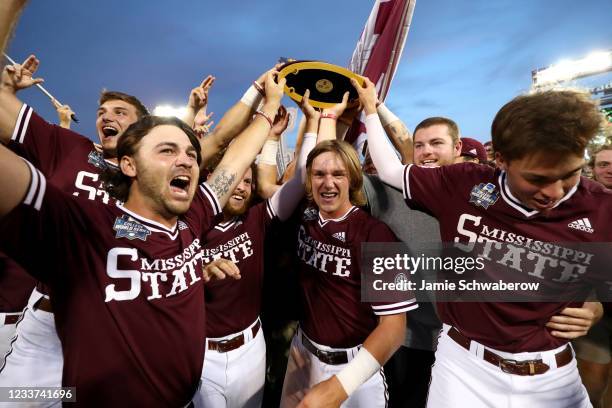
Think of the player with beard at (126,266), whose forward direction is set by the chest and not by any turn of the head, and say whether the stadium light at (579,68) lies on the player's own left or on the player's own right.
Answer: on the player's own left

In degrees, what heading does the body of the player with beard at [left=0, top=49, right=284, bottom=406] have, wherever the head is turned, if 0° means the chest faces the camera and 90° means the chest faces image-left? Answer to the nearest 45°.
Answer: approximately 315°

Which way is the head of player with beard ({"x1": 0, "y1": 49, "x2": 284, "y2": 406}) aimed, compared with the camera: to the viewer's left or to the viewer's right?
to the viewer's right

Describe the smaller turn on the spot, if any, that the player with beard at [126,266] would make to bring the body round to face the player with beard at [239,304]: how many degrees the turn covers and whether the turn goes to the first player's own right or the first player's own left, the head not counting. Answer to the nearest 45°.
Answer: approximately 90° to the first player's own left
